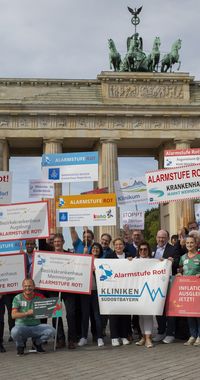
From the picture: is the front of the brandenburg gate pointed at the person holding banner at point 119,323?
yes

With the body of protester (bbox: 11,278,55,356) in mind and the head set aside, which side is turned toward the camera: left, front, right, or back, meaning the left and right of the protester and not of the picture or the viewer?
front

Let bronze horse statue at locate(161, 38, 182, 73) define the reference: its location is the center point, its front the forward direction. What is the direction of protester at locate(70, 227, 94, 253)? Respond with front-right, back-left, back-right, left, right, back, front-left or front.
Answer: front-right

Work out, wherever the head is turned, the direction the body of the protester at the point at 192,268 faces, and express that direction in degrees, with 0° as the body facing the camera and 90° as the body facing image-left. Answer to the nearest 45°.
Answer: approximately 0°

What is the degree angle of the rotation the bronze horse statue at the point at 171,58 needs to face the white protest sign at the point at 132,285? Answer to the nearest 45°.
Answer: approximately 45° to its right

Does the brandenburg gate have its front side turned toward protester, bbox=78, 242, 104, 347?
yes

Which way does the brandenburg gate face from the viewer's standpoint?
toward the camera

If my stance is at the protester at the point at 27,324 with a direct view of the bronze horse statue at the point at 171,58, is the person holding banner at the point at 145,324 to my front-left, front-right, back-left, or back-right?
front-right

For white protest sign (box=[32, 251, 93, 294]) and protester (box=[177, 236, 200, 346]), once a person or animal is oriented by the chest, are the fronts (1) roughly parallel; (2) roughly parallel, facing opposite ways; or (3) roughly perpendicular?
roughly parallel

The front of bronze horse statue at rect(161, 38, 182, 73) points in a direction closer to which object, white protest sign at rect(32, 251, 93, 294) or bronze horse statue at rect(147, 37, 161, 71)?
the white protest sign

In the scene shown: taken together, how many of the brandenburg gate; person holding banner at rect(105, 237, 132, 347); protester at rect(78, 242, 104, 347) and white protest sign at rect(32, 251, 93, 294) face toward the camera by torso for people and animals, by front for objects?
4

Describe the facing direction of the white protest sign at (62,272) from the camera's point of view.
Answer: facing the viewer

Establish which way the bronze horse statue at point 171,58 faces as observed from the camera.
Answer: facing the viewer and to the right of the viewer

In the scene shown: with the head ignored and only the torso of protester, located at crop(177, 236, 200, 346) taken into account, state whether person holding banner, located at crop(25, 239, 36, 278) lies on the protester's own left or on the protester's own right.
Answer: on the protester's own right
